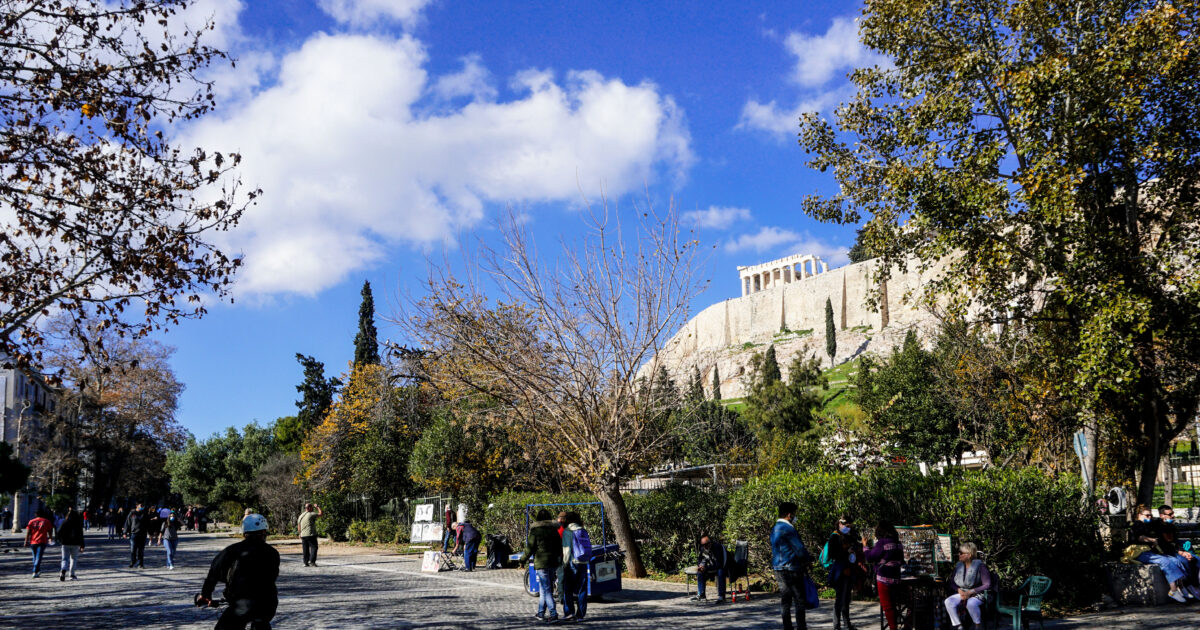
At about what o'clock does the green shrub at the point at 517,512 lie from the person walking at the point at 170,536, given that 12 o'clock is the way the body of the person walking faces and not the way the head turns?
The green shrub is roughly at 10 o'clock from the person walking.

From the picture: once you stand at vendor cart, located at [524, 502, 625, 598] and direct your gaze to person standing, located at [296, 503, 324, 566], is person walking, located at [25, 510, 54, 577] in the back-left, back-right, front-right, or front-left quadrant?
front-left

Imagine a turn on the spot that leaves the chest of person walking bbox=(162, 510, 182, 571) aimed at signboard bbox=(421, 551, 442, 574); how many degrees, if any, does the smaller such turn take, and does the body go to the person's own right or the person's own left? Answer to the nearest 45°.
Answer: approximately 45° to the person's own left

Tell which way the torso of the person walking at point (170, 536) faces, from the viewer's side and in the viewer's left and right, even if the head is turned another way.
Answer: facing the viewer

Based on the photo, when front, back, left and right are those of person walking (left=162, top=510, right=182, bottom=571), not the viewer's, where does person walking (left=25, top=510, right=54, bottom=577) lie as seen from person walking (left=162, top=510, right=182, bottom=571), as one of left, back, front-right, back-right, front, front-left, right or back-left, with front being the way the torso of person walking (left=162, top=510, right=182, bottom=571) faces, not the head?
front-right

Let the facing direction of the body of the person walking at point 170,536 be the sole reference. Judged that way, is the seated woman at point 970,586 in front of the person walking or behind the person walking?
in front

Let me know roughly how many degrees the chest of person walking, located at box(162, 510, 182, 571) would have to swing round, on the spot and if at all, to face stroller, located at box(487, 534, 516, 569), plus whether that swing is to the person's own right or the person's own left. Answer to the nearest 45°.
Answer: approximately 45° to the person's own left

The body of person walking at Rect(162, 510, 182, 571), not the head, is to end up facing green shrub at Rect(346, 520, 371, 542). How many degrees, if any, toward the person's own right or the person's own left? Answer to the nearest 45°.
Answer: approximately 135° to the person's own left

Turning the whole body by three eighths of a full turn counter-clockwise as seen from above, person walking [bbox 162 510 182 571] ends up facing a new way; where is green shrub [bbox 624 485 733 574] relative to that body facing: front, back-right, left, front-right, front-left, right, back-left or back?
right

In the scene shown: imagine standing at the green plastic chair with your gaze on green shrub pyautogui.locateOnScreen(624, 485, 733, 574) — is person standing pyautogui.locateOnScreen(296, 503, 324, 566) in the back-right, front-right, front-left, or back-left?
front-left

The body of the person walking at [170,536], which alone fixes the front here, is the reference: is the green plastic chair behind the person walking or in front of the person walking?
in front

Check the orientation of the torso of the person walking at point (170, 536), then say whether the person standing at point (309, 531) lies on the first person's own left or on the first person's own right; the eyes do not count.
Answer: on the first person's own left
